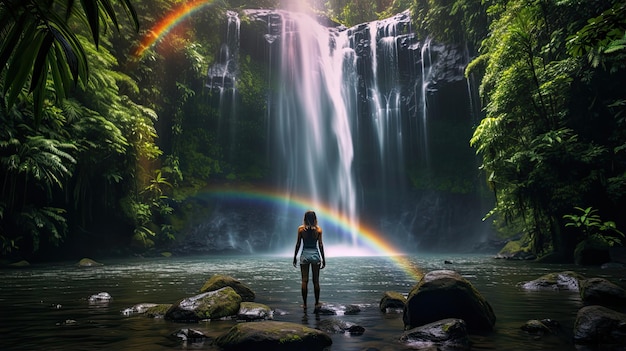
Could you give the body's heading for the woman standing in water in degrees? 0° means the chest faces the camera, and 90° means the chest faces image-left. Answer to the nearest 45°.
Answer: approximately 180°

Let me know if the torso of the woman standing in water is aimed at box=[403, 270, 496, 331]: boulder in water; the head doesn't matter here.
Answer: no

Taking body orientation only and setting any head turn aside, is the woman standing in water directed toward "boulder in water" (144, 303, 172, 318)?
no

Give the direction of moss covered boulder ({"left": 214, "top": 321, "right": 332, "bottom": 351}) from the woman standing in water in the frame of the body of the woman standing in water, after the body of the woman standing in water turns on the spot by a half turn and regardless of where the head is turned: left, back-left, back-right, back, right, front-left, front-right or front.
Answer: front

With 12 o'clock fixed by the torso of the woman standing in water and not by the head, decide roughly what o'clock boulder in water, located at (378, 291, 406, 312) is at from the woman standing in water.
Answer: The boulder in water is roughly at 3 o'clock from the woman standing in water.

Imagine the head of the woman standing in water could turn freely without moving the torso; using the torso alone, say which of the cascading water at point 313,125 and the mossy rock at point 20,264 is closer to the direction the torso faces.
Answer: the cascading water

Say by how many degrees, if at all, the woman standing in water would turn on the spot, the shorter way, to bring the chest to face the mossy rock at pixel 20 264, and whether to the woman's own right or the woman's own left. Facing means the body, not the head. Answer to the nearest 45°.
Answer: approximately 45° to the woman's own left

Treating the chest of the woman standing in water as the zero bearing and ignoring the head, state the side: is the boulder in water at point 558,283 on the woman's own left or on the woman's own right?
on the woman's own right

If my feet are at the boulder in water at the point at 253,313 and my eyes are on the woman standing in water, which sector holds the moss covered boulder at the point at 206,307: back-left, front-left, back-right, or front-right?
back-left

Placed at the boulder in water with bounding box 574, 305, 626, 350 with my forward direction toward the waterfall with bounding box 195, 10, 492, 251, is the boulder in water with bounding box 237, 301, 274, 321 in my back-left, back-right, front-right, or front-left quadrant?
front-left

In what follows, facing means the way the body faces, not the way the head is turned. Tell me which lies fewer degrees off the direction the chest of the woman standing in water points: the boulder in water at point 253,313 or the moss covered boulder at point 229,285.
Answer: the moss covered boulder

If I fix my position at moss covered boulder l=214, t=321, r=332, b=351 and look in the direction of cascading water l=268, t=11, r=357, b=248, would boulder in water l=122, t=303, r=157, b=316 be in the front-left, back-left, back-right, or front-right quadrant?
front-left

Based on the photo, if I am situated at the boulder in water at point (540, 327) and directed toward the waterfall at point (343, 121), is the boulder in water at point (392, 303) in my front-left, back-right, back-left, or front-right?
front-left

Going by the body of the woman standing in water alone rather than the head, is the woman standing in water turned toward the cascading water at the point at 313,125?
yes

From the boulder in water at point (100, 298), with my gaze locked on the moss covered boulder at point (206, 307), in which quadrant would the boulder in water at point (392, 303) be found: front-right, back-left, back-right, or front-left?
front-left

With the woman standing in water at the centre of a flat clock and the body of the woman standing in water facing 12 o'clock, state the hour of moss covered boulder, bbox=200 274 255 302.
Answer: The moss covered boulder is roughly at 10 o'clock from the woman standing in water.

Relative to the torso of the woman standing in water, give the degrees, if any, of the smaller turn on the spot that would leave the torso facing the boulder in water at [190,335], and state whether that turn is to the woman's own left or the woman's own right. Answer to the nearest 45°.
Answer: approximately 135° to the woman's own left
